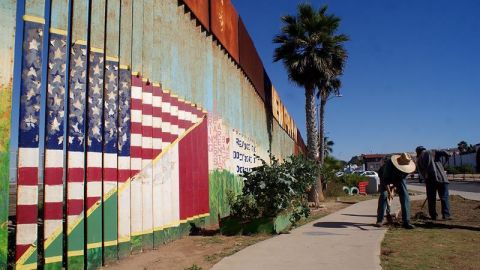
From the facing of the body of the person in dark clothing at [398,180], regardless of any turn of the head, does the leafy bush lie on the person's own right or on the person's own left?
on the person's own right

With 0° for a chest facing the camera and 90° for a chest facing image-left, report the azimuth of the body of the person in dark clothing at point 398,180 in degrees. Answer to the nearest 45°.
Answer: approximately 315°

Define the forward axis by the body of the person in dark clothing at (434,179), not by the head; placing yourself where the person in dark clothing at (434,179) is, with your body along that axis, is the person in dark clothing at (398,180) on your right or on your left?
on your left

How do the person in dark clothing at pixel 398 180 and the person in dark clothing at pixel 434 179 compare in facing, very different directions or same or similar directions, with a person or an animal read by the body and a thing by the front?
very different directions

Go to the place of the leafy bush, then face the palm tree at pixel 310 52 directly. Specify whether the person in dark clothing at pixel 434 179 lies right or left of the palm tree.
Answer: right

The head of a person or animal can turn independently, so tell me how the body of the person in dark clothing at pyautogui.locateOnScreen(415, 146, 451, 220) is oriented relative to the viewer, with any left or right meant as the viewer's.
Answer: facing away from the viewer and to the left of the viewer

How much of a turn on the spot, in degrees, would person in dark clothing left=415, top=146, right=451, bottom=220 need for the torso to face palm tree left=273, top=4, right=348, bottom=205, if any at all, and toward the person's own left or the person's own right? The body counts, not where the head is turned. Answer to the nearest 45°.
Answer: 0° — they already face it
